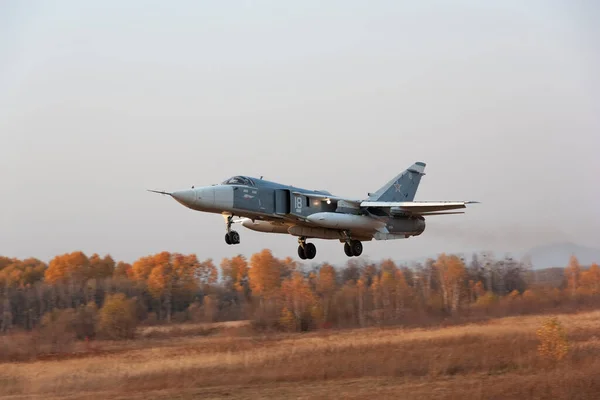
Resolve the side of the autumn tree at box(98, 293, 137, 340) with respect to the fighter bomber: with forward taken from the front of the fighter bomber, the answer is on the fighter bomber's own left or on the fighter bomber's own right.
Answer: on the fighter bomber's own right

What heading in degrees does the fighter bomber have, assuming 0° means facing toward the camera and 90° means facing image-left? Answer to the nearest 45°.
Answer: approximately 45°

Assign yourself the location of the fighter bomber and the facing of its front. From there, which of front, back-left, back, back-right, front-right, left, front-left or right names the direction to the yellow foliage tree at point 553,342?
back-left
